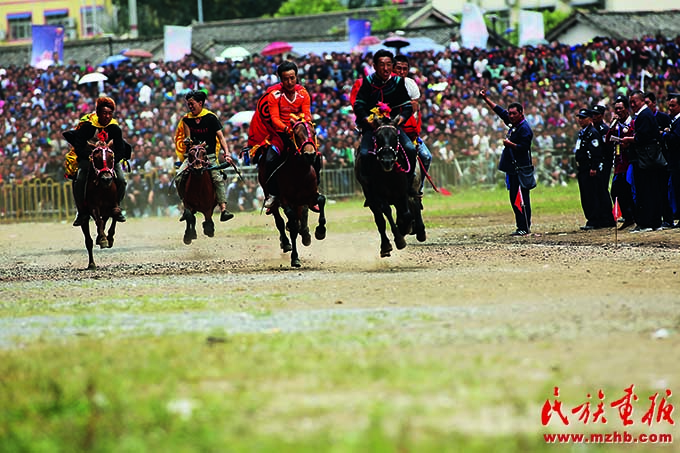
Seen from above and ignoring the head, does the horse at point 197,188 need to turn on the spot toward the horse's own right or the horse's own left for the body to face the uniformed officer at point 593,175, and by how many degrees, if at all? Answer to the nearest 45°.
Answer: approximately 90° to the horse's own left

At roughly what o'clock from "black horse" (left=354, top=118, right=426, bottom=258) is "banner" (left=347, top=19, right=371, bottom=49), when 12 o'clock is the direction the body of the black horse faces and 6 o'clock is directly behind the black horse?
The banner is roughly at 6 o'clock from the black horse.

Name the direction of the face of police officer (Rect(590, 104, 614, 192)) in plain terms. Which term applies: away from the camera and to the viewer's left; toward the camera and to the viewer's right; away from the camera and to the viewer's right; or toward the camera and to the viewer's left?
toward the camera and to the viewer's left

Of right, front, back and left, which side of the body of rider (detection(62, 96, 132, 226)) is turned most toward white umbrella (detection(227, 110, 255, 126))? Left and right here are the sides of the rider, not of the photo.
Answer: back

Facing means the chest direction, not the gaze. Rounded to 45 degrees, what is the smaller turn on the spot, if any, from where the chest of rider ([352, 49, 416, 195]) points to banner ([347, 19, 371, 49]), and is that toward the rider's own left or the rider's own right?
approximately 180°

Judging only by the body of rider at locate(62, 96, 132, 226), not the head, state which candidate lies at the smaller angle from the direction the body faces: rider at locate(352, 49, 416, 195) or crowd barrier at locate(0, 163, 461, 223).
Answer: the rider

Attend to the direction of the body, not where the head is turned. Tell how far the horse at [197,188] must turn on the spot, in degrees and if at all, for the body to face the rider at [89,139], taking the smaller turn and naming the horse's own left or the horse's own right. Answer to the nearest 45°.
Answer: approximately 45° to the horse's own right

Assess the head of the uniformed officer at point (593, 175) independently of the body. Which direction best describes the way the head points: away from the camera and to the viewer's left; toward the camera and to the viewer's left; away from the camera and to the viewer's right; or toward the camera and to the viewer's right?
toward the camera and to the viewer's left

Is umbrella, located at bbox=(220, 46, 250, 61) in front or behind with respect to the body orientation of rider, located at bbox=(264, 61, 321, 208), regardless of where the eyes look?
behind
